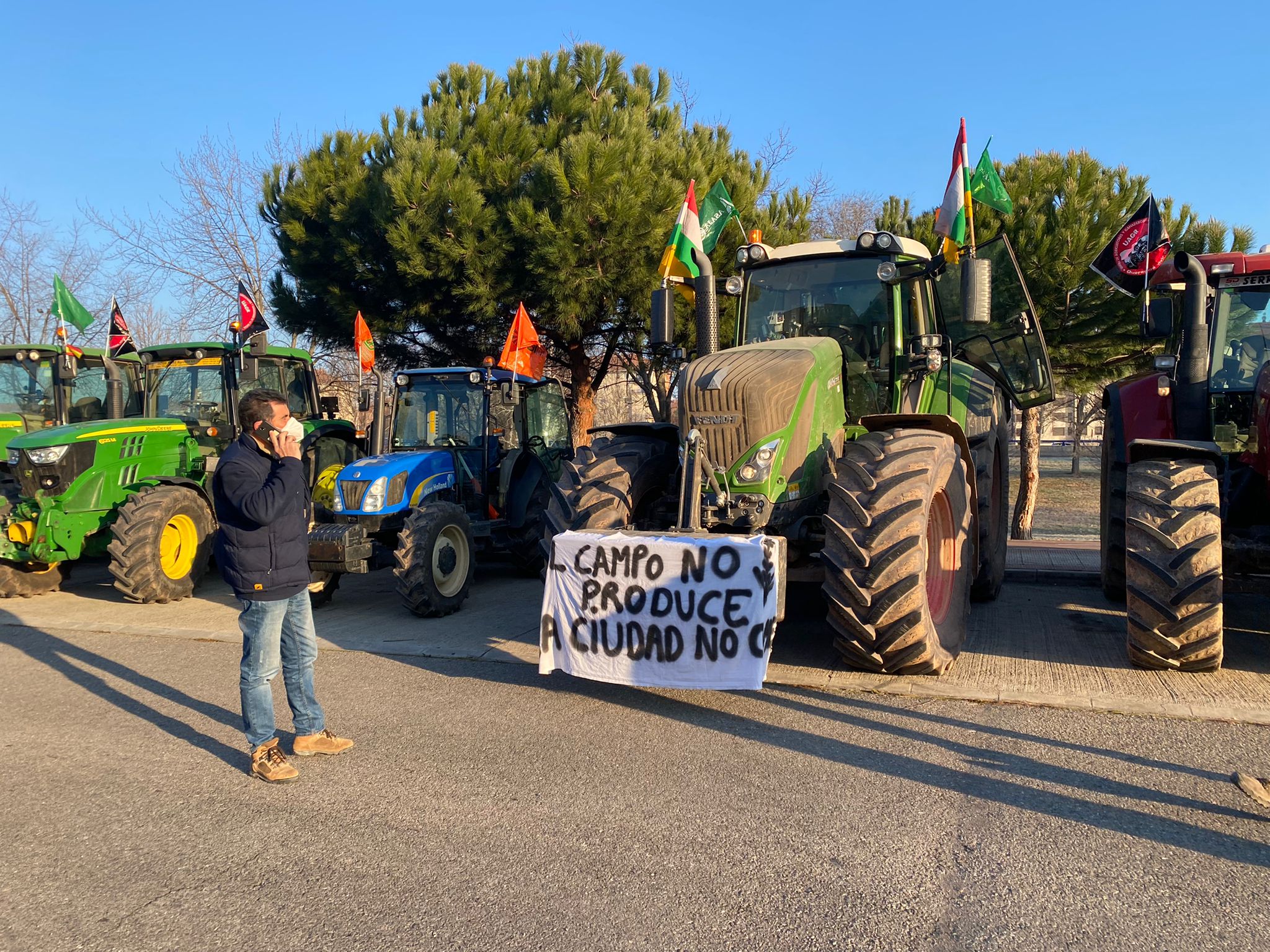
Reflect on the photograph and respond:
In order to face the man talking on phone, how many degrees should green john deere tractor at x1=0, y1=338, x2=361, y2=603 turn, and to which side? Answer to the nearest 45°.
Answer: approximately 45° to its left

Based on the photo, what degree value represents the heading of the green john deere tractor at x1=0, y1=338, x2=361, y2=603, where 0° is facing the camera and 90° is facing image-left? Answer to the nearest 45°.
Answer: approximately 45°

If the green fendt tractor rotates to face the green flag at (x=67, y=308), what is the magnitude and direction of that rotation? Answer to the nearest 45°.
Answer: approximately 90° to its right

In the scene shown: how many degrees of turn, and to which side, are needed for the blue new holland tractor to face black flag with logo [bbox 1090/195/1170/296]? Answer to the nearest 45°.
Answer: approximately 90° to its left

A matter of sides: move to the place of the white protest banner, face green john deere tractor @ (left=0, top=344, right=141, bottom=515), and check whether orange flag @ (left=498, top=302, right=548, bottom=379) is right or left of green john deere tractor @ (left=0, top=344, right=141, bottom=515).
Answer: right

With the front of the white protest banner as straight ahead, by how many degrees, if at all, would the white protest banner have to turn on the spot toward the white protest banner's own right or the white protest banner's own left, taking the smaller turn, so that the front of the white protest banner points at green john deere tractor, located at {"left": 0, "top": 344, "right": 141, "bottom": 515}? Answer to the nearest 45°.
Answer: approximately 135° to the white protest banner's own right

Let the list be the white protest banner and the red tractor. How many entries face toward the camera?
2

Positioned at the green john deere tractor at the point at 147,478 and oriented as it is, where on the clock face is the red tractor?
The red tractor is roughly at 9 o'clock from the green john deere tractor.

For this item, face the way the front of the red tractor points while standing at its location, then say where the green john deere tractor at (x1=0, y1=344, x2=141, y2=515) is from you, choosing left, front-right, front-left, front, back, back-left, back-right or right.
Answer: right

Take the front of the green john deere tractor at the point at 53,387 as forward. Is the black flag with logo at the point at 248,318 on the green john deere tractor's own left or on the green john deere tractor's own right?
on the green john deere tractor's own left

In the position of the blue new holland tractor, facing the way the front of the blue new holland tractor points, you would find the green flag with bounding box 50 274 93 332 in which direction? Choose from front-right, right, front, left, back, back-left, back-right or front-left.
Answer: right

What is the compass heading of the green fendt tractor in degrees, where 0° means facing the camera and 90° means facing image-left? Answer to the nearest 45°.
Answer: approximately 45°

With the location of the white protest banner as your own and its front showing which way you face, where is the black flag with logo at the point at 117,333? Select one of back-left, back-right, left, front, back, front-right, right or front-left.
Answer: back-right

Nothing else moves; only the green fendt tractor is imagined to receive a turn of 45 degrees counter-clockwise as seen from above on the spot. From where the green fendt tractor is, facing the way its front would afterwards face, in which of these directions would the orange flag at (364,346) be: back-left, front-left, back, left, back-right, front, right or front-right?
back-right

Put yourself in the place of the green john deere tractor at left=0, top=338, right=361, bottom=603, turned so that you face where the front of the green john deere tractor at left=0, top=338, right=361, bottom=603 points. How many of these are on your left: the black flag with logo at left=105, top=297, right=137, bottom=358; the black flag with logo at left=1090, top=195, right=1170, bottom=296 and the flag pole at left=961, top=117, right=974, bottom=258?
2
